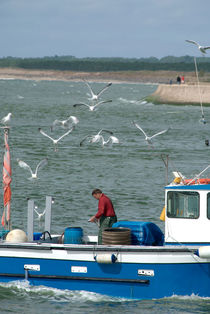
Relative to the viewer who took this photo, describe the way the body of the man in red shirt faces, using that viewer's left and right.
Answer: facing to the left of the viewer

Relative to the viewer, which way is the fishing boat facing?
to the viewer's right
